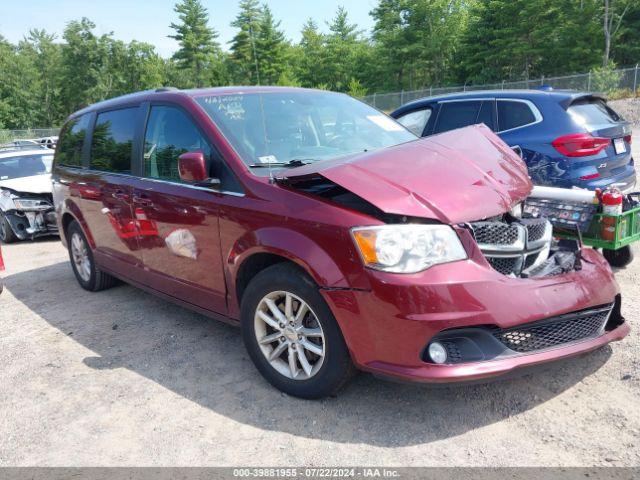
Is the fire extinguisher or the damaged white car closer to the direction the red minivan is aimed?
the fire extinguisher

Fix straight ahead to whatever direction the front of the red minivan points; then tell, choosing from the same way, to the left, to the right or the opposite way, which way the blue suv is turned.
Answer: the opposite way

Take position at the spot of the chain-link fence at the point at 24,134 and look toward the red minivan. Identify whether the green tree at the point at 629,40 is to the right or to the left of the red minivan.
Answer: left

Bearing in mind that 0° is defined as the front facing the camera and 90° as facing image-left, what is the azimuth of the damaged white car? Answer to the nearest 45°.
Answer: approximately 315°

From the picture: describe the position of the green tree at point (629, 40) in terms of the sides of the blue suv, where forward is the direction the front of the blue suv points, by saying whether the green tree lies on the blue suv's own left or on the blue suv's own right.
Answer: on the blue suv's own right

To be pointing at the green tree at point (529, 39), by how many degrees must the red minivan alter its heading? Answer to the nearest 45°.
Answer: approximately 135° to its left

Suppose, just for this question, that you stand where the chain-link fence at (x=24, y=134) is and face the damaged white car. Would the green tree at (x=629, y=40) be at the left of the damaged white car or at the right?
left

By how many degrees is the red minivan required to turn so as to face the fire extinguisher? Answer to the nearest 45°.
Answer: approximately 90° to its left

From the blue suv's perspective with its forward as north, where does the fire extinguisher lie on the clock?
The fire extinguisher is roughly at 7 o'clock from the blue suv.

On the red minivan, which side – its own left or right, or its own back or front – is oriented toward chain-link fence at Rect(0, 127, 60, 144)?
back

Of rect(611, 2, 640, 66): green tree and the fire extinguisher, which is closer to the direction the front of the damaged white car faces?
the fire extinguisher

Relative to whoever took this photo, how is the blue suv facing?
facing away from the viewer and to the left of the viewer

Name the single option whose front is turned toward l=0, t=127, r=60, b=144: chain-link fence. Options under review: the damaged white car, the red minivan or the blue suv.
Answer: the blue suv
